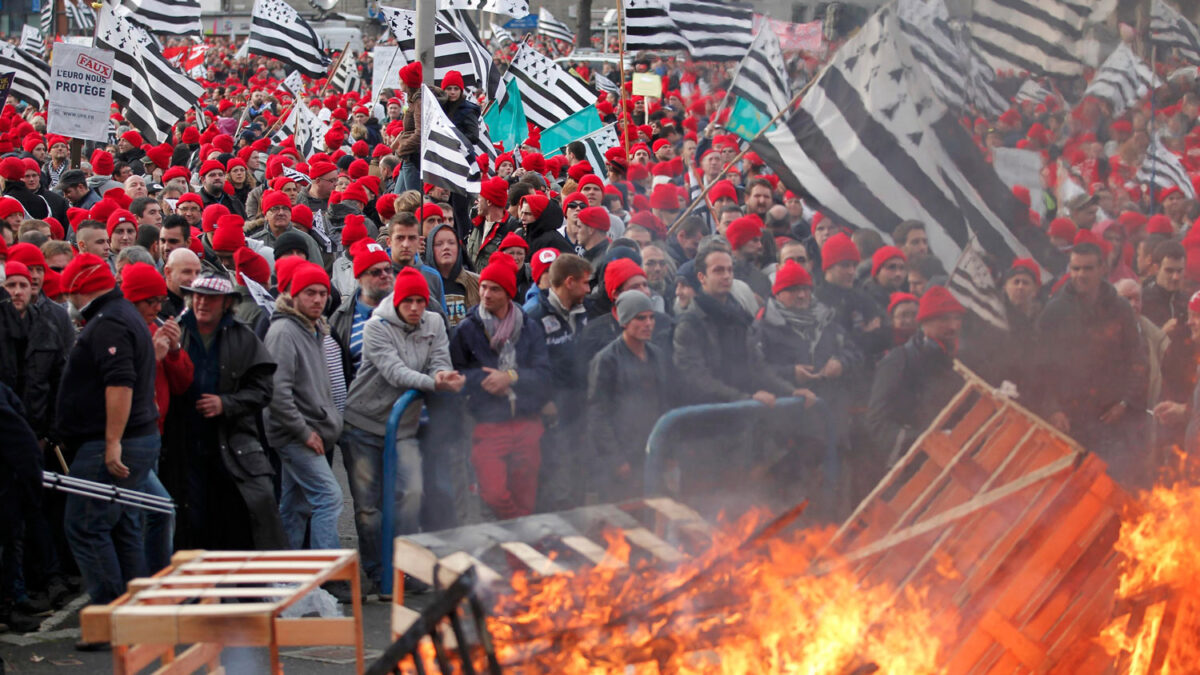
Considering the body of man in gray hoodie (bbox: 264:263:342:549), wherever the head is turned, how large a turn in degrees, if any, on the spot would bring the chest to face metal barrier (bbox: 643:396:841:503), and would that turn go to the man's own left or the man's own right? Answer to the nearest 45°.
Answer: approximately 45° to the man's own left

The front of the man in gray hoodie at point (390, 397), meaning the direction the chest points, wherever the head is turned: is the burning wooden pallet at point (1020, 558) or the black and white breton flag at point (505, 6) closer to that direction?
the burning wooden pallet

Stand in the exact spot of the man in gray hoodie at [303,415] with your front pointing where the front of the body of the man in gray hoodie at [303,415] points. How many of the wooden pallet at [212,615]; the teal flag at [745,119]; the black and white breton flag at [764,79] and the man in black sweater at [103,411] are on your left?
2

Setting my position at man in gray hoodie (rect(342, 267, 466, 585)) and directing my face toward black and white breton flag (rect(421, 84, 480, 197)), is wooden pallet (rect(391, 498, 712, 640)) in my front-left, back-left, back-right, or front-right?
back-right

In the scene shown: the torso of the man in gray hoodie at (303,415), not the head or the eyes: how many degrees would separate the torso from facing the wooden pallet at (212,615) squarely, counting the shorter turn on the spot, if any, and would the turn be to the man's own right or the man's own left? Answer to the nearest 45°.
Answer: approximately 45° to the man's own right

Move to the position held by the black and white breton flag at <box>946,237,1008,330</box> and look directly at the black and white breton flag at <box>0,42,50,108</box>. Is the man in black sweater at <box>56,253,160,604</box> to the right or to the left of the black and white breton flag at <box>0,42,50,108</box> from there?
left

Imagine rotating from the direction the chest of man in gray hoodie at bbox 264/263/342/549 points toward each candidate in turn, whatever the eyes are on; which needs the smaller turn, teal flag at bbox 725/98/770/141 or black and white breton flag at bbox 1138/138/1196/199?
the black and white breton flag

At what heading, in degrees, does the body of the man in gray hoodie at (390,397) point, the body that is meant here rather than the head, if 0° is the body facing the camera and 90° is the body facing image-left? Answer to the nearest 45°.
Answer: approximately 315°

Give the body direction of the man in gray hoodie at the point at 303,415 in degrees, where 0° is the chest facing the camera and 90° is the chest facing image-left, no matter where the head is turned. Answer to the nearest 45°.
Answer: approximately 315°
